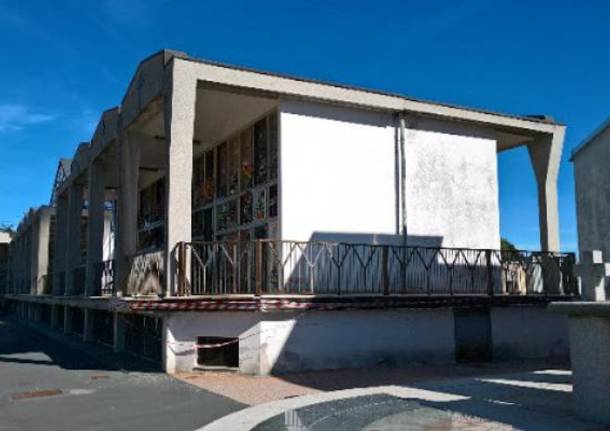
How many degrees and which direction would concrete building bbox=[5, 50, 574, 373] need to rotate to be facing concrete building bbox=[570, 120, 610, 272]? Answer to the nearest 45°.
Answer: approximately 90° to its left

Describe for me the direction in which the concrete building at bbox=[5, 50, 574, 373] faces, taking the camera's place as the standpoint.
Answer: facing the viewer and to the left of the viewer
